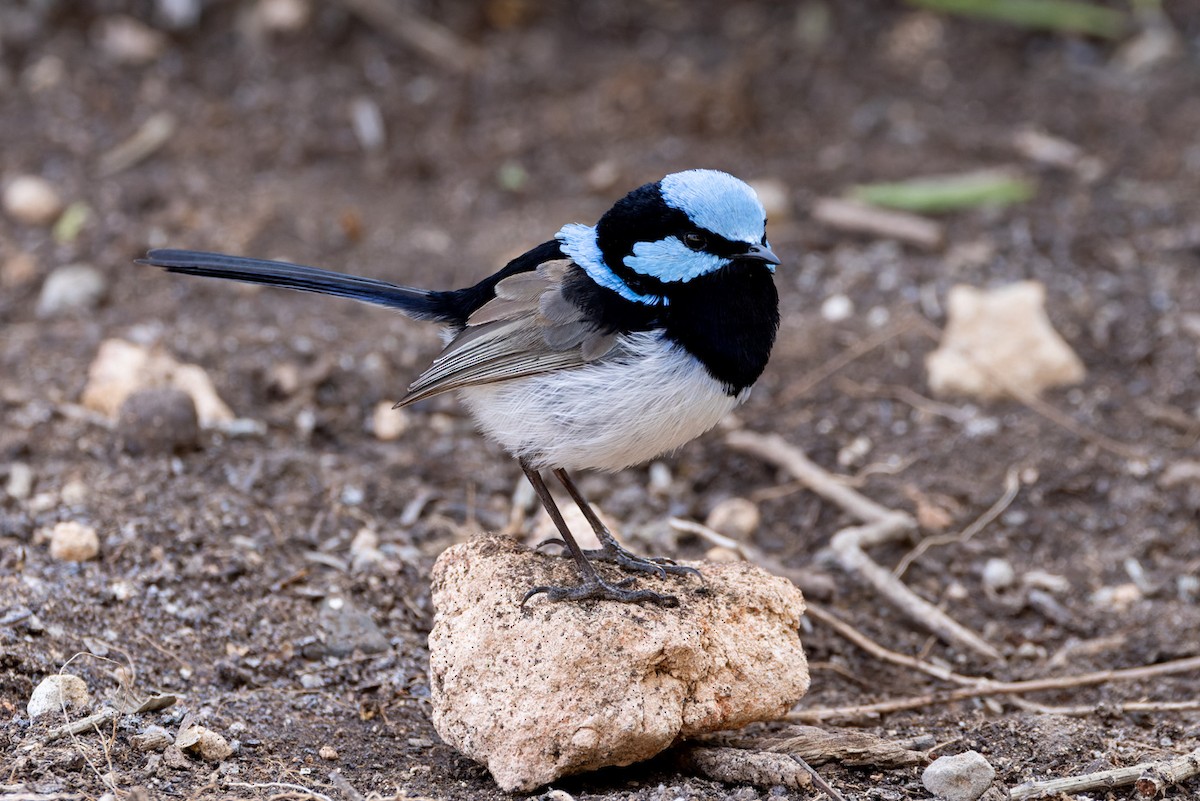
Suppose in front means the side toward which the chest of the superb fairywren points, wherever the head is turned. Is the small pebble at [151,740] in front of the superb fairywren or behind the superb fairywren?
behind

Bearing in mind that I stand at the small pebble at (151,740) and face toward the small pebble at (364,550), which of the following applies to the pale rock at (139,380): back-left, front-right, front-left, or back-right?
front-left

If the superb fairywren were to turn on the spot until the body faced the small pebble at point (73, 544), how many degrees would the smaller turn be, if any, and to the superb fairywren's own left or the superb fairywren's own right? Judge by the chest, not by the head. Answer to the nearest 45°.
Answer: approximately 180°

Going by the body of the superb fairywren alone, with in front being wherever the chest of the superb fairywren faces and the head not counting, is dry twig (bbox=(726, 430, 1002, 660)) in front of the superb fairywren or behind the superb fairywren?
in front

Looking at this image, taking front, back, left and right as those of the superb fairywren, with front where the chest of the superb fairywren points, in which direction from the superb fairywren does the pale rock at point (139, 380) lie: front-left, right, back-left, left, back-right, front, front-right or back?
back-left

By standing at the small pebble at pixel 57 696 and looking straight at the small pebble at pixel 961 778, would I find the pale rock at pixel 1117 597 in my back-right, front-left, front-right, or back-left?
front-left

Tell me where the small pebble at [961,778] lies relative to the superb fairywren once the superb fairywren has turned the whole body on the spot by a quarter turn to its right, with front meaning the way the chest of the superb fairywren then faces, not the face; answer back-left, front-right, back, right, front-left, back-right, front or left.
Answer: front-left

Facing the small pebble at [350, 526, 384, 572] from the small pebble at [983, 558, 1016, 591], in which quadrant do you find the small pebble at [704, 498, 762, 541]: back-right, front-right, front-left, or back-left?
front-right

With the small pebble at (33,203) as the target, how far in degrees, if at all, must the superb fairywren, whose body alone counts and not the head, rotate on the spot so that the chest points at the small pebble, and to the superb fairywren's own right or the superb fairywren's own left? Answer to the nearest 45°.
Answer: approximately 135° to the superb fairywren's own left

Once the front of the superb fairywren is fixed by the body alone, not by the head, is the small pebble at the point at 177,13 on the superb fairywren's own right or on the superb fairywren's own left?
on the superb fairywren's own left

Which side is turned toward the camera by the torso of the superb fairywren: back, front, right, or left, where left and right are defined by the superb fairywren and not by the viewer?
right

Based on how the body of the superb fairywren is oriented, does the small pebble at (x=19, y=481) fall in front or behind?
behind

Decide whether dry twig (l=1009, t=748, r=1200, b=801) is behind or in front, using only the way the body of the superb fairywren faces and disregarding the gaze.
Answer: in front

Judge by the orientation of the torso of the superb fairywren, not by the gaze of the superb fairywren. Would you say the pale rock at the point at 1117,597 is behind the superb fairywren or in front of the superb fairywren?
in front

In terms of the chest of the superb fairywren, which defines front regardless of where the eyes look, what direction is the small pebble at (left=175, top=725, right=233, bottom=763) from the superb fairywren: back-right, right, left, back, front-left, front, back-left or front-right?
back-right

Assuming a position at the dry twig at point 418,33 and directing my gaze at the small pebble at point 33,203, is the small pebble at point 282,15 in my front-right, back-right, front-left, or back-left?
front-right
